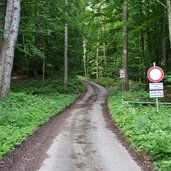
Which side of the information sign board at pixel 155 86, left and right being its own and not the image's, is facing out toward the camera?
front

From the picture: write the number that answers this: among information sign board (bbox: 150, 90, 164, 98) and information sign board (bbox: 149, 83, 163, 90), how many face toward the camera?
2

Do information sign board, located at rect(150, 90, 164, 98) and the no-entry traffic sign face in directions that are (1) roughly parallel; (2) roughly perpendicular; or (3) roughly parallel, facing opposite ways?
roughly parallel

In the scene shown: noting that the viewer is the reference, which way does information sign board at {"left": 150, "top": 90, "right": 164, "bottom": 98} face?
facing the viewer

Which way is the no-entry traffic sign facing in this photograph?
toward the camera

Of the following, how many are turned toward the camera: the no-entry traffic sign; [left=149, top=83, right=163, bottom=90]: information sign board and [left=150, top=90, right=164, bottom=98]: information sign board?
3

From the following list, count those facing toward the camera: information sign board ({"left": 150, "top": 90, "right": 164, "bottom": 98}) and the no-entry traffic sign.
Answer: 2
